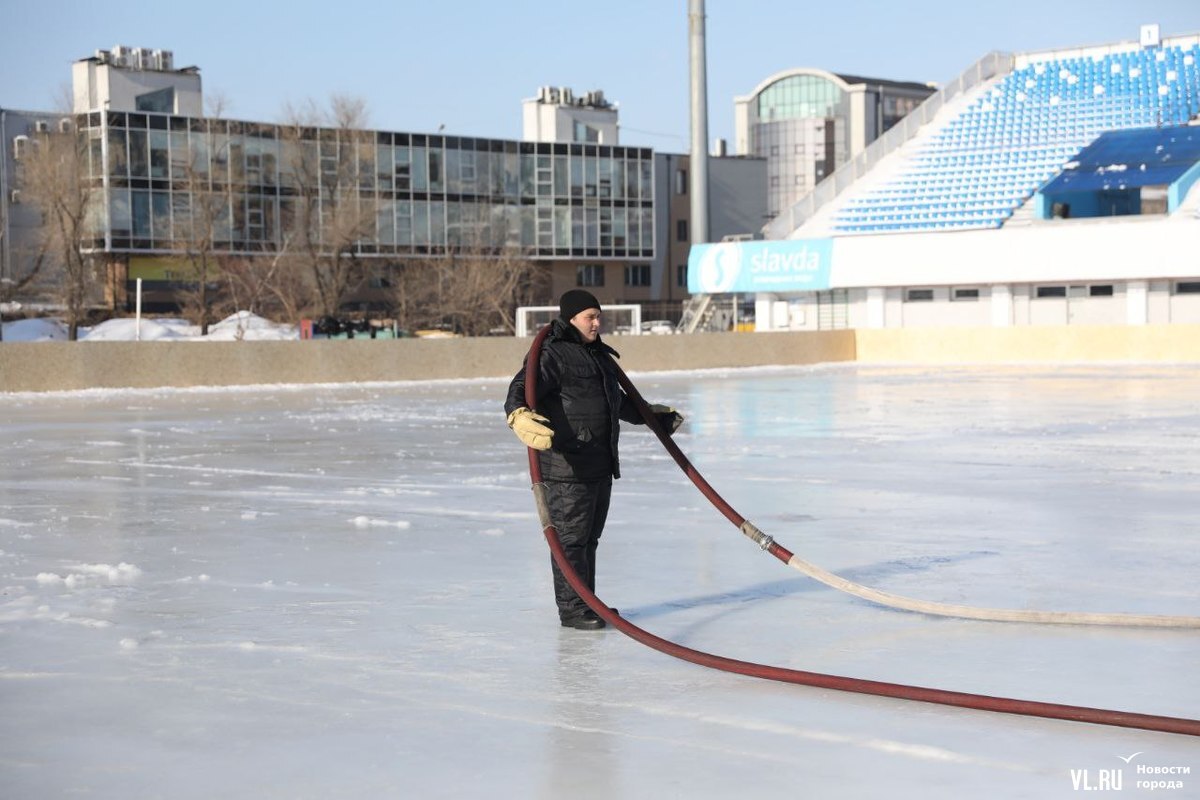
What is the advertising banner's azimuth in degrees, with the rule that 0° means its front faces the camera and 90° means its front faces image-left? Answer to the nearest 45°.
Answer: approximately 0°

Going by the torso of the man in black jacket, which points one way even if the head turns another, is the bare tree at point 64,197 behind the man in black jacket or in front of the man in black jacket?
behind

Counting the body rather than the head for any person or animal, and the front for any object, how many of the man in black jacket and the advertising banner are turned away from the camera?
0

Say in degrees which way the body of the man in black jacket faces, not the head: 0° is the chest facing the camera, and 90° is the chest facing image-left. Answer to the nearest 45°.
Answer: approximately 315°

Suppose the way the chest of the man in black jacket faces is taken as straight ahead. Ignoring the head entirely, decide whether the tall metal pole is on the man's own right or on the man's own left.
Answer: on the man's own left

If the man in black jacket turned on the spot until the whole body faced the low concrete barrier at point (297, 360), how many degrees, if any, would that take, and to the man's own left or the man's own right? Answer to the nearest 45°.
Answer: approximately 135° to the man's own left

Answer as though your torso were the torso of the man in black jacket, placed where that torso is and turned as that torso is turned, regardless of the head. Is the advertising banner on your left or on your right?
on your left
